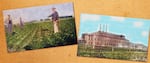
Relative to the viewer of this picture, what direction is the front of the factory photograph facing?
facing the viewer
